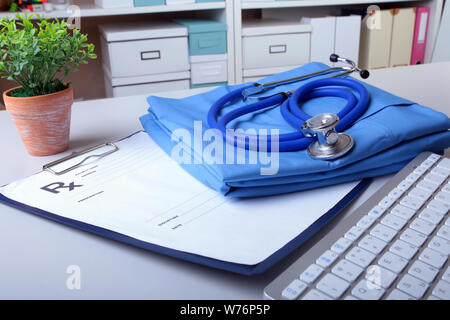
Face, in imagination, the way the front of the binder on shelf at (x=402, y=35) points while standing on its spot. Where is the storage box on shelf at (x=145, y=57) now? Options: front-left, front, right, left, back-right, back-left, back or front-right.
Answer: front-right

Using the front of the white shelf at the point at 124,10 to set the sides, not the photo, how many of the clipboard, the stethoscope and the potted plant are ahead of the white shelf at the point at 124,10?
3

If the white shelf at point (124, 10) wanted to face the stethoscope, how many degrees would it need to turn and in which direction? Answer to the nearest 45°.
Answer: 0° — it already faces it

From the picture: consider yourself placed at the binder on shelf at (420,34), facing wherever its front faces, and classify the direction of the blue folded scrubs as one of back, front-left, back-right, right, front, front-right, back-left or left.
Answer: front

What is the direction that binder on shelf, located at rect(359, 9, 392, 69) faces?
toward the camera

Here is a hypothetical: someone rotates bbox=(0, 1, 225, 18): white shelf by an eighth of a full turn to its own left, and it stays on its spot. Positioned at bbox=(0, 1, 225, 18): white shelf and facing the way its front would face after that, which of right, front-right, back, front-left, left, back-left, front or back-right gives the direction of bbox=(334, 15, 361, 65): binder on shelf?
front-left

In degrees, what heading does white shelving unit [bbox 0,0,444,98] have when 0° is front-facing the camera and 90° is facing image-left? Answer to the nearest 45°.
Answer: approximately 0°

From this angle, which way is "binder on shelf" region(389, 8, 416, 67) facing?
toward the camera

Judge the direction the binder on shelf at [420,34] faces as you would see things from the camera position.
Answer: facing the viewer

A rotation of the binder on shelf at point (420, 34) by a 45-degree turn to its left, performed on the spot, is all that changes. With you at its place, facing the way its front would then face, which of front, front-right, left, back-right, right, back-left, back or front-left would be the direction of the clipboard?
front-right
